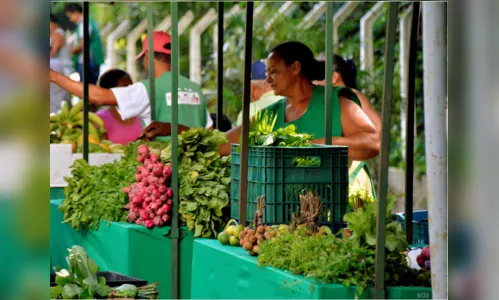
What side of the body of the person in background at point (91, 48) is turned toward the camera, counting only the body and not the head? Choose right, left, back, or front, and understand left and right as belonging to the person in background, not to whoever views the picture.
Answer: left

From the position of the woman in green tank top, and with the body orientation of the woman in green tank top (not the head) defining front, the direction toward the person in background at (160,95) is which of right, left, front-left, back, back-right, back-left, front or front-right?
right

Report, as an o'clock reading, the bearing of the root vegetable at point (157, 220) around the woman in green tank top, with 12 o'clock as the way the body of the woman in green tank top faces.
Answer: The root vegetable is roughly at 1 o'clock from the woman in green tank top.

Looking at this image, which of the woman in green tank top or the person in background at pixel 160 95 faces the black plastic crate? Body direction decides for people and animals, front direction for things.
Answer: the woman in green tank top

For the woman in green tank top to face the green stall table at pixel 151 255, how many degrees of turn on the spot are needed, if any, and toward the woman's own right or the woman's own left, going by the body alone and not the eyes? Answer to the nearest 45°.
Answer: approximately 45° to the woman's own right

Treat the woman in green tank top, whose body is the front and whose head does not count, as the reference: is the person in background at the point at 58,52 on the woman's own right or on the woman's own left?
on the woman's own right

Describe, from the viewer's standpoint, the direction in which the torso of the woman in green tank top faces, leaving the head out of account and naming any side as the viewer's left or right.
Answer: facing the viewer and to the left of the viewer

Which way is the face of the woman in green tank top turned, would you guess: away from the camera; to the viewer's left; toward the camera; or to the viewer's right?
to the viewer's left

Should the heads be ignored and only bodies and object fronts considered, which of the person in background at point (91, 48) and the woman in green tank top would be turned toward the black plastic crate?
the woman in green tank top

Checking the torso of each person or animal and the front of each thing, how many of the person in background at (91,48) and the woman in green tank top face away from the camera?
0

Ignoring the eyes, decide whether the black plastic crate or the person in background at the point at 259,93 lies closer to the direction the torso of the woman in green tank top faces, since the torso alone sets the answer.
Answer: the black plastic crate
